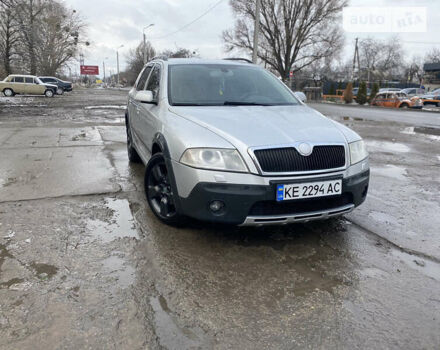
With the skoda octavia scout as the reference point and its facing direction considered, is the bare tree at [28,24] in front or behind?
behind

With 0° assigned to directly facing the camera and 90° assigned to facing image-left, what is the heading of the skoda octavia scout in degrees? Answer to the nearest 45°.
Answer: approximately 315°

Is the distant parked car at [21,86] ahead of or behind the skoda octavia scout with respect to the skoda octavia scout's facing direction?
behind

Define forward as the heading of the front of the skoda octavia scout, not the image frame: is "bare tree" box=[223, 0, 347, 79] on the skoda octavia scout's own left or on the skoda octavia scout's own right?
on the skoda octavia scout's own left
